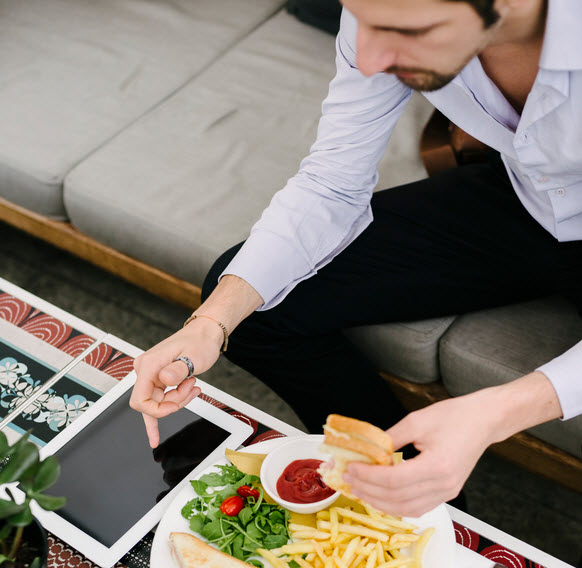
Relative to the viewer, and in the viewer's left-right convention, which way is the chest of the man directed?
facing the viewer and to the left of the viewer

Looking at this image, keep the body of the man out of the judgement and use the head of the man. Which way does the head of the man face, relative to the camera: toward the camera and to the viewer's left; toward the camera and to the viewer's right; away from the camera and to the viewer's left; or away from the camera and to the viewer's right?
toward the camera and to the viewer's left

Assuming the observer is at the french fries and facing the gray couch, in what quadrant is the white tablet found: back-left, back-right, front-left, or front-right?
front-left

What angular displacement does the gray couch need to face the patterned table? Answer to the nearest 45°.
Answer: approximately 45° to its left

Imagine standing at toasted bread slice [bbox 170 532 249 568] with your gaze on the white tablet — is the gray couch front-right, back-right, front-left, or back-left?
front-right

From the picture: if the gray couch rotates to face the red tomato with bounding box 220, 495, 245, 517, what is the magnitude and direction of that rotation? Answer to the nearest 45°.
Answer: approximately 45° to its left

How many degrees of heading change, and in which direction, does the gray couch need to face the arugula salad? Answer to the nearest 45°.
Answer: approximately 45° to its left
